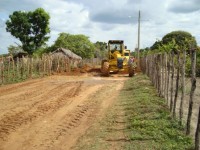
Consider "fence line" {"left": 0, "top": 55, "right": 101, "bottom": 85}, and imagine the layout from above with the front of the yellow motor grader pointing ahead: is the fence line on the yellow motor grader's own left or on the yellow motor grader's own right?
on the yellow motor grader's own right

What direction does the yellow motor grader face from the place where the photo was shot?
facing the viewer
